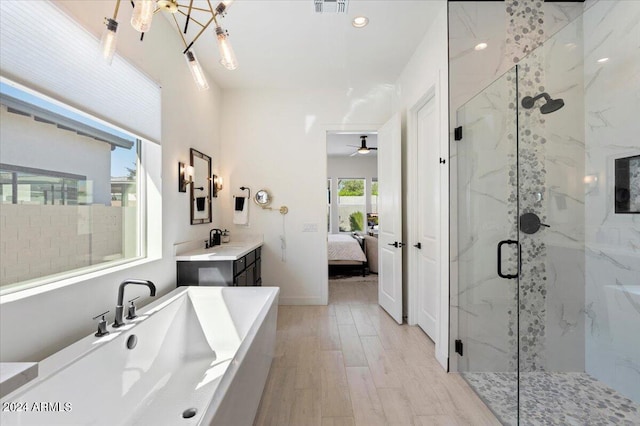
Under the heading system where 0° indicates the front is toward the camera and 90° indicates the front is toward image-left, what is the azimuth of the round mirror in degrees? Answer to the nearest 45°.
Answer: approximately 0°

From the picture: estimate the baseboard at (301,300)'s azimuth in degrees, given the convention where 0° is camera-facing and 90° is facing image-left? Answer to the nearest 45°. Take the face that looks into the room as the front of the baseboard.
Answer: approximately 0°

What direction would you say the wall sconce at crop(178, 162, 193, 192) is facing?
to the viewer's right

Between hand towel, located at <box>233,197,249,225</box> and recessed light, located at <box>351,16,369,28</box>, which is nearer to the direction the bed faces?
the recessed light

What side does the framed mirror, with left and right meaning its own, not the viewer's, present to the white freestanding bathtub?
right

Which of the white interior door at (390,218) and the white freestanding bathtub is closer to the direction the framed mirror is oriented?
the white interior door

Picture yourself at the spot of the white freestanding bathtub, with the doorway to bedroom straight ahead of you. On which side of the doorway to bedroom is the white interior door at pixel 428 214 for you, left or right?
right
